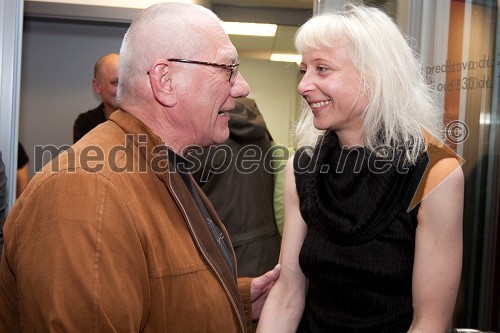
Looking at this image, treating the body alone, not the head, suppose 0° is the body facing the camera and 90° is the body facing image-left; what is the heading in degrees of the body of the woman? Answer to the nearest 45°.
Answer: approximately 45°

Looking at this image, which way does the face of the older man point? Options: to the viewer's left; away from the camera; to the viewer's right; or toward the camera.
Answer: to the viewer's right

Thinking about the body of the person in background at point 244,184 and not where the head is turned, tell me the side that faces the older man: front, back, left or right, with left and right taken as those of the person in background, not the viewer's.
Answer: back

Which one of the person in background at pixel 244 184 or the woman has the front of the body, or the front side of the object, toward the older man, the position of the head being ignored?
the woman

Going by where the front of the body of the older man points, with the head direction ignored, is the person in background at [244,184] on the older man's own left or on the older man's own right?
on the older man's own left

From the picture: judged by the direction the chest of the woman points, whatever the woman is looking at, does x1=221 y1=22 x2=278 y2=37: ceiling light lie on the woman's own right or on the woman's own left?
on the woman's own right

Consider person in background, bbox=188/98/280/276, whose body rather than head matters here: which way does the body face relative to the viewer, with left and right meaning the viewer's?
facing away from the viewer

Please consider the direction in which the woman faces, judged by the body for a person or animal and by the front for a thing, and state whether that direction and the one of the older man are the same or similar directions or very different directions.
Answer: very different directions

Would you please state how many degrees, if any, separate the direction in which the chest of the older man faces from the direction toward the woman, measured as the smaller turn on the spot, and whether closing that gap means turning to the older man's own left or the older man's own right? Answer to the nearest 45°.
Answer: approximately 45° to the older man's own left

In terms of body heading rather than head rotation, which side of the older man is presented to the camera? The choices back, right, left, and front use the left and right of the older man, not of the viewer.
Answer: right

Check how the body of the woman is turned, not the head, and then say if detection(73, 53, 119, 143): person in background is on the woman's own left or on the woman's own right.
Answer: on the woman's own right

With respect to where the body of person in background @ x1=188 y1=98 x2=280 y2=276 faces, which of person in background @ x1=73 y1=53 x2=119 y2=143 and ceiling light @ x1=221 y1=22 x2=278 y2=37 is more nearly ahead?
the ceiling light

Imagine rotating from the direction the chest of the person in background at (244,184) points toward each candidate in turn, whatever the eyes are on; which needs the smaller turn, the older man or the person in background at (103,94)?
the person in background

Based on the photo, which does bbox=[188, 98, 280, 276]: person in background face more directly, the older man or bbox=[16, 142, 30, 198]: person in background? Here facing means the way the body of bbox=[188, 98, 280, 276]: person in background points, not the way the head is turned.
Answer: the person in background
